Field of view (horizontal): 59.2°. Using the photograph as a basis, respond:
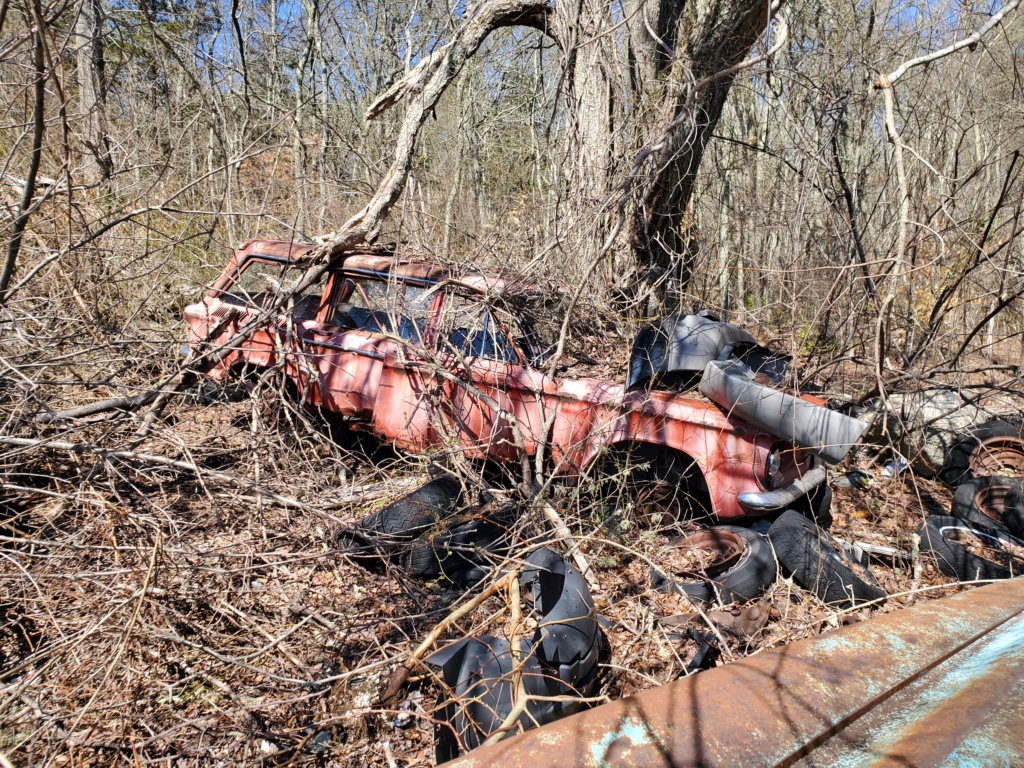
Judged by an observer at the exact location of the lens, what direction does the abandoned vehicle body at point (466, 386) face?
facing the viewer and to the right of the viewer

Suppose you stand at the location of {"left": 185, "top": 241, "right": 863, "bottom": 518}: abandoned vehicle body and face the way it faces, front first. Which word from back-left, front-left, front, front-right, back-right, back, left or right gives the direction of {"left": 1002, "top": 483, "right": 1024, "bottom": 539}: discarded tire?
front-left

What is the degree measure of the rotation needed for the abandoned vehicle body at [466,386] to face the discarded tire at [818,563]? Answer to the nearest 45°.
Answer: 0° — it already faces it

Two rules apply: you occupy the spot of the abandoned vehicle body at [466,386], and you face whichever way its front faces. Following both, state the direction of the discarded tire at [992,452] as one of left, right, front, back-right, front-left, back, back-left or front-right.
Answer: front-left

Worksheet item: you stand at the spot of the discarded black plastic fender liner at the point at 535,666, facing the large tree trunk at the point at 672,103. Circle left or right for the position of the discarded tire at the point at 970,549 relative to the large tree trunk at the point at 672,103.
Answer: right

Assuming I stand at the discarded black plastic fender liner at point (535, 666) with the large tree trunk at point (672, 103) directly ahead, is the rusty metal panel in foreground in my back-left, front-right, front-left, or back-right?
back-right

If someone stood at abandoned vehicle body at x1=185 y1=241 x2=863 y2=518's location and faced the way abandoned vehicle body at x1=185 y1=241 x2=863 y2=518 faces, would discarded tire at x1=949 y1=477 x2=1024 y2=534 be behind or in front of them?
in front

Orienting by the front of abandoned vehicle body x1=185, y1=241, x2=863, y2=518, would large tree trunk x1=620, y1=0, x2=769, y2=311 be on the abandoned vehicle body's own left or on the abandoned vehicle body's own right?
on the abandoned vehicle body's own left

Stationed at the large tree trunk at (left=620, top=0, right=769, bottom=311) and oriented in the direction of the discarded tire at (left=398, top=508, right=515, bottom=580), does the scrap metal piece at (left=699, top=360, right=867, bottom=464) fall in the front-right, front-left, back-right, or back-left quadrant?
front-left

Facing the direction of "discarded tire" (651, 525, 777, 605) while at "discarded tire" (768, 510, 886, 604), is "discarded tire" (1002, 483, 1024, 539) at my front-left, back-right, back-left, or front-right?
back-right

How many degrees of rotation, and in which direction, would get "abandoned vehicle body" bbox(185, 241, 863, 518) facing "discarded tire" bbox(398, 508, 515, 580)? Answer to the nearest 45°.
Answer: approximately 45° to its right

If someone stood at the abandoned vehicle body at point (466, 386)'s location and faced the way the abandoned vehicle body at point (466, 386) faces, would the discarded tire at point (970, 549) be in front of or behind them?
in front

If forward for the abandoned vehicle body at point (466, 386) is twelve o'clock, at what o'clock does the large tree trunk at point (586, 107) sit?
The large tree trunk is roughly at 8 o'clock from the abandoned vehicle body.

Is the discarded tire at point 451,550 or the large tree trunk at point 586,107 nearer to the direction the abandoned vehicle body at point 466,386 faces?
the discarded tire
